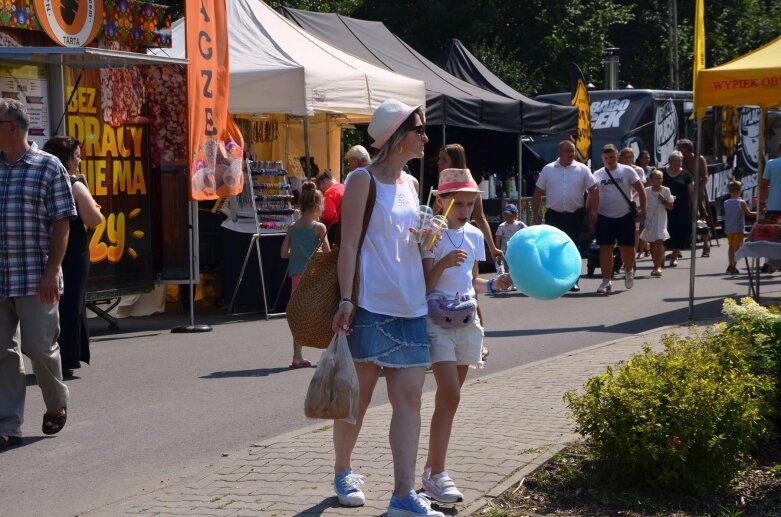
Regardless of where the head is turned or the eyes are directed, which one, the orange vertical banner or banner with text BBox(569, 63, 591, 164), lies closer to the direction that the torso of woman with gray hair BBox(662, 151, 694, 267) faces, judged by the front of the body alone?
the orange vertical banner

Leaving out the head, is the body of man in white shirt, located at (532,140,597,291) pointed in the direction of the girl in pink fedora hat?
yes

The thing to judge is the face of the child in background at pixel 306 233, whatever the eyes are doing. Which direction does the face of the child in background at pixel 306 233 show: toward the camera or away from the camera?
away from the camera

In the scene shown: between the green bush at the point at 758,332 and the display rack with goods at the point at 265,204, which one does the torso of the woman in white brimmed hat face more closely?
the green bush

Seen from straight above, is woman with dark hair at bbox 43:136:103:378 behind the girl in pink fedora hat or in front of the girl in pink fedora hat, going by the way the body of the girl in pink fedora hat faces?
behind

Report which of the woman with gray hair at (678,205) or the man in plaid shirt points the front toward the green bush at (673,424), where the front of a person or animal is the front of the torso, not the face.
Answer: the woman with gray hair
